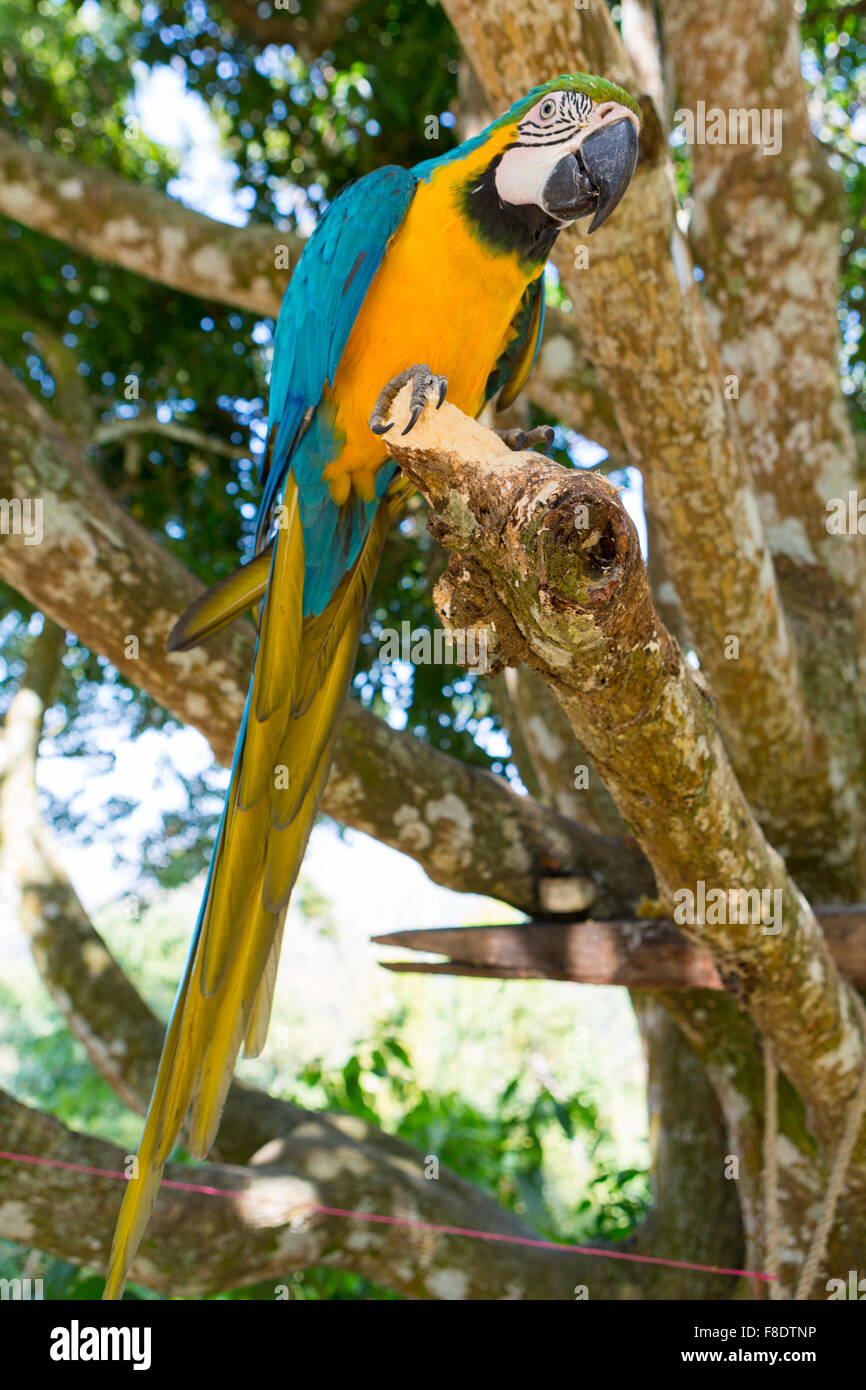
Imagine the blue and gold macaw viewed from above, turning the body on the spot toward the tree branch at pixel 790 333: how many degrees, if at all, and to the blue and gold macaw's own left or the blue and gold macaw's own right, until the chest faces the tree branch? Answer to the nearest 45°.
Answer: approximately 90° to the blue and gold macaw's own left

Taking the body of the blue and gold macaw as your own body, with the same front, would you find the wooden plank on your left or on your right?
on your left
